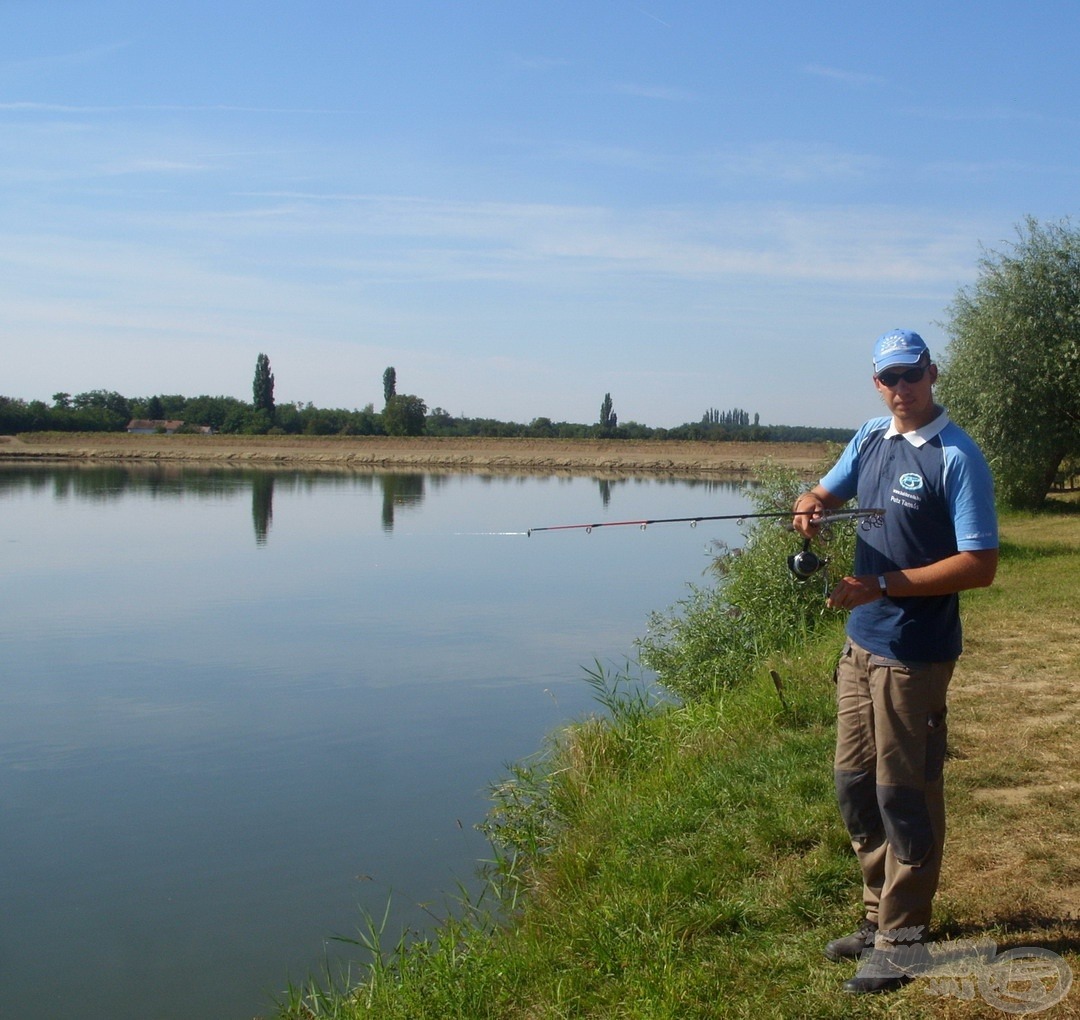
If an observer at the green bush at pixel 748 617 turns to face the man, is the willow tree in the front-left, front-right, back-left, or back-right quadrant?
back-left

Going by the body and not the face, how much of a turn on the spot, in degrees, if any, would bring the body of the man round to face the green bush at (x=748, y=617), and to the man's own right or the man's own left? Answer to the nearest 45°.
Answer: approximately 135° to the man's own right

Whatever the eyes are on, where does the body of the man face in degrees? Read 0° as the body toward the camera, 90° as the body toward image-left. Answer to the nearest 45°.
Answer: approximately 45°

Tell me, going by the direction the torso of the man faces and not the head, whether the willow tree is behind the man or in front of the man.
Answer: behind
